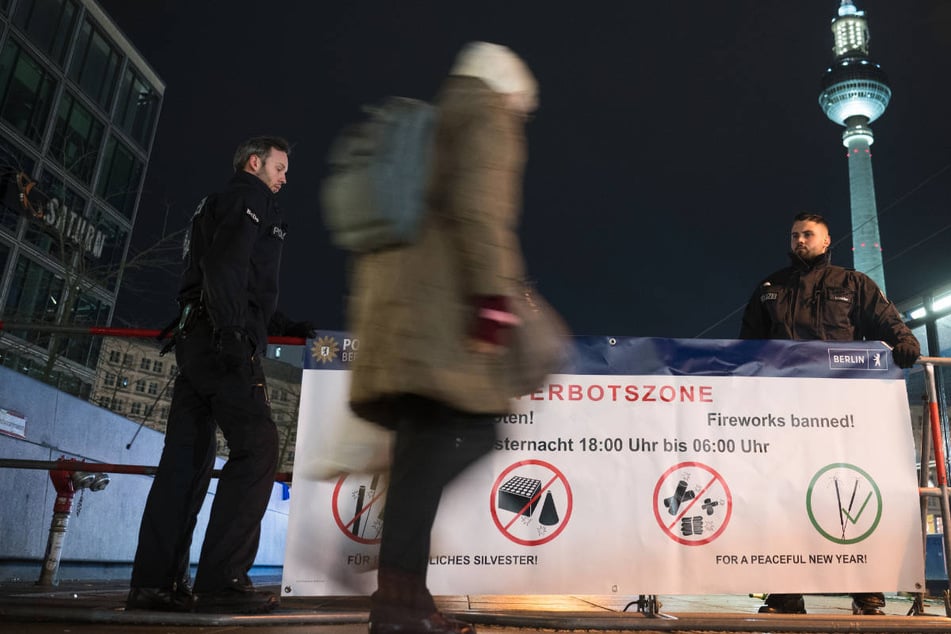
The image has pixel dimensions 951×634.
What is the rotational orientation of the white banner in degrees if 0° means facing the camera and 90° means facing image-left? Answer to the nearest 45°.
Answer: approximately 0°

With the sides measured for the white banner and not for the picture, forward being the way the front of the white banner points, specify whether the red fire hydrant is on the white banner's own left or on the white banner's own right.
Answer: on the white banner's own right

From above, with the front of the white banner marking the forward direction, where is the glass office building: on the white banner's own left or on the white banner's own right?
on the white banner's own right

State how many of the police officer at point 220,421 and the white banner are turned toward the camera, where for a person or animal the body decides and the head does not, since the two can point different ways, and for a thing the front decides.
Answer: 1

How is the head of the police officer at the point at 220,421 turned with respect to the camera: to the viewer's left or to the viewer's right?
to the viewer's right

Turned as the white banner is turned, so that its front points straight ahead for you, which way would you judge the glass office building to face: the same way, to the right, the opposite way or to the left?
to the left

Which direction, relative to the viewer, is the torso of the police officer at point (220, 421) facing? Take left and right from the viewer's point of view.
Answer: facing to the right of the viewer
